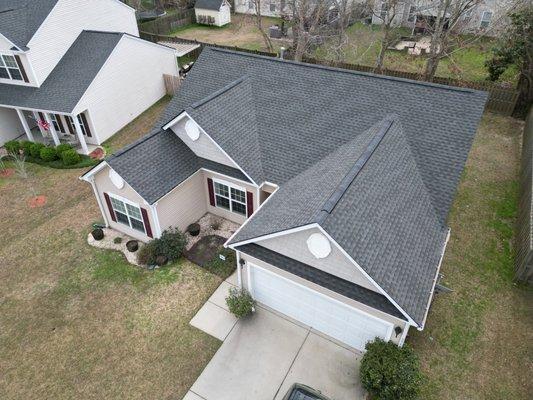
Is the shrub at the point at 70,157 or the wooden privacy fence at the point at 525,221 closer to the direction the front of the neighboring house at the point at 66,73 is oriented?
the shrub

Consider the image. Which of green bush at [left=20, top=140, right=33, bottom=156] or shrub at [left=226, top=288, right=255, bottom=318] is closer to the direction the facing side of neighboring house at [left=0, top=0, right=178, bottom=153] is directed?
the green bush

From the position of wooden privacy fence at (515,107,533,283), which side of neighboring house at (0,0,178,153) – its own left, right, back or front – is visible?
left

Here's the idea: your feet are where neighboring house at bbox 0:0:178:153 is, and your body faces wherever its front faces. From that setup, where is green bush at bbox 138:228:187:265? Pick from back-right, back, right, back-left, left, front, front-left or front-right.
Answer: front-left

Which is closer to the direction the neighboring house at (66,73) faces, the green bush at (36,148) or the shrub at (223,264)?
the green bush

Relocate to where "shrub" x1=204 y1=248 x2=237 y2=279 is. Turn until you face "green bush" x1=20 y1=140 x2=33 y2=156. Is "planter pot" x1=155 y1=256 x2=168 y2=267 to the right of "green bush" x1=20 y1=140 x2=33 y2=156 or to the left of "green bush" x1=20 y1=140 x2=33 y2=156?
left

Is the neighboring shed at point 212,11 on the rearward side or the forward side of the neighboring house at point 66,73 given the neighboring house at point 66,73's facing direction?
on the rearward side

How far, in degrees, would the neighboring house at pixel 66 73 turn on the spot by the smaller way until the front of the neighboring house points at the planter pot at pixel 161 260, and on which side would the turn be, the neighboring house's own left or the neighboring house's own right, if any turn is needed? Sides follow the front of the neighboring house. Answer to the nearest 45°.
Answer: approximately 45° to the neighboring house's own left

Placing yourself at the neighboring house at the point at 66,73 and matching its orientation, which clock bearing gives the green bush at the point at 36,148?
The green bush is roughly at 12 o'clock from the neighboring house.

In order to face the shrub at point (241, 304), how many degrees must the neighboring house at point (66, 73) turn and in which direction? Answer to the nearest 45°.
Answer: approximately 45° to its left

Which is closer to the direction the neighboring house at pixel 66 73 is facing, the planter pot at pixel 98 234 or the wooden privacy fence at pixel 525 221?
the planter pot

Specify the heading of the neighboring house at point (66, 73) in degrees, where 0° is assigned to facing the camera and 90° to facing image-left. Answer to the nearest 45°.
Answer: approximately 45°

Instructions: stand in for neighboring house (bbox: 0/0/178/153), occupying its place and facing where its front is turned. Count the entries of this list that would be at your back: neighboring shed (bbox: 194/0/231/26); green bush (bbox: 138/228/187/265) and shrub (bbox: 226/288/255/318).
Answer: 1

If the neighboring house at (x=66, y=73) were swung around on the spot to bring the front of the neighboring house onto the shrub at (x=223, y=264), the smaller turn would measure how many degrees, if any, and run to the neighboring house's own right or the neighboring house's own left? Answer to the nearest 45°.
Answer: approximately 45° to the neighboring house's own left

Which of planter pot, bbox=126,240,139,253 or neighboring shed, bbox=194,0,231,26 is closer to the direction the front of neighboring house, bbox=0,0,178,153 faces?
the planter pot
